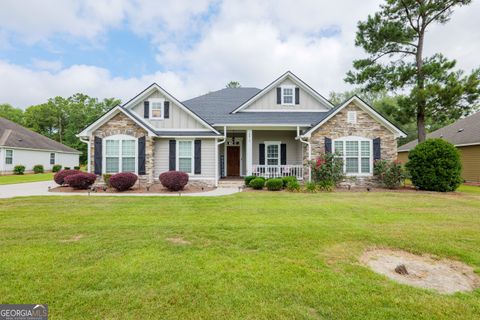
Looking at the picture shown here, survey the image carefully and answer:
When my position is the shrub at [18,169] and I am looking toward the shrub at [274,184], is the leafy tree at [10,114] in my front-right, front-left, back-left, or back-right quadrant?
back-left

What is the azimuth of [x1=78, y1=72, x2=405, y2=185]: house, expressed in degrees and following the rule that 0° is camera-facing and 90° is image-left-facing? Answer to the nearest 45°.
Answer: approximately 0°

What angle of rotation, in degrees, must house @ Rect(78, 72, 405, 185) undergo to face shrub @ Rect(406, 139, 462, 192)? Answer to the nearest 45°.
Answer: approximately 90° to its left

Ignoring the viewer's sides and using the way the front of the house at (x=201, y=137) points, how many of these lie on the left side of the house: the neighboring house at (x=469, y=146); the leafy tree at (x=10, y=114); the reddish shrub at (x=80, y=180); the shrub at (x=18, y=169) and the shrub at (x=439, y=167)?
2

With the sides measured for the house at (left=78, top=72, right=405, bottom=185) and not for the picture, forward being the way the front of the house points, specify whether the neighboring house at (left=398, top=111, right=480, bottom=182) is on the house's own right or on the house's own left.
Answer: on the house's own left

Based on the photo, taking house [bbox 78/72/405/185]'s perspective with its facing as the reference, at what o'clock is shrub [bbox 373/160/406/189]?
The shrub is roughly at 9 o'clock from the house.

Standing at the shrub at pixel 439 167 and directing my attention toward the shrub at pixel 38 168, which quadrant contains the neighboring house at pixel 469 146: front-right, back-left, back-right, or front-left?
back-right

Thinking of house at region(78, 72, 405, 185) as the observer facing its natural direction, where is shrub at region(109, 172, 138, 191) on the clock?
The shrub is roughly at 2 o'clock from the house.

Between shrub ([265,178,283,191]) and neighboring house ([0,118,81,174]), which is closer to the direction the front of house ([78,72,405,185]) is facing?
the shrub

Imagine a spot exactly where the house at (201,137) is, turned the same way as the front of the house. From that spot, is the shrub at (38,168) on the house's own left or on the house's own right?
on the house's own right

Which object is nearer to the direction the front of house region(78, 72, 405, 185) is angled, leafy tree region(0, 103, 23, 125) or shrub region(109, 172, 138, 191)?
the shrub

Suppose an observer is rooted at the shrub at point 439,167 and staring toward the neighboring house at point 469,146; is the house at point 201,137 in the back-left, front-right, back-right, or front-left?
back-left

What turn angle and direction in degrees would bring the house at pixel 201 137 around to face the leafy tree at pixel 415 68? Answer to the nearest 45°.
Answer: approximately 90° to its left
